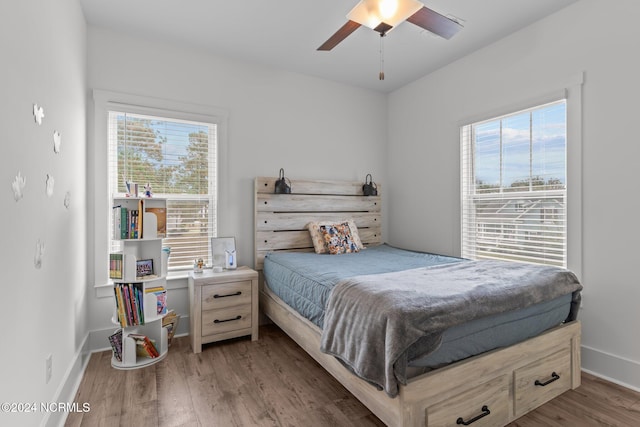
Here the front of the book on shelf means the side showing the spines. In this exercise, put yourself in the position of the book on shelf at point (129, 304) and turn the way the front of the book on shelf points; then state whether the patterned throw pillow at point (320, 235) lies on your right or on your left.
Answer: on your left

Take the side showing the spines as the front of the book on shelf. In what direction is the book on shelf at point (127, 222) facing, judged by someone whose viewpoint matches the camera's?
facing the viewer

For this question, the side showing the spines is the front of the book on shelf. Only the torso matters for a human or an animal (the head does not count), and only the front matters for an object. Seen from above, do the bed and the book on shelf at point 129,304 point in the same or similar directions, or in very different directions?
same or similar directions

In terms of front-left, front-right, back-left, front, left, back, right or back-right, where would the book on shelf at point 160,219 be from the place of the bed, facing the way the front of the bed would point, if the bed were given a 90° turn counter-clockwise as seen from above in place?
back-left

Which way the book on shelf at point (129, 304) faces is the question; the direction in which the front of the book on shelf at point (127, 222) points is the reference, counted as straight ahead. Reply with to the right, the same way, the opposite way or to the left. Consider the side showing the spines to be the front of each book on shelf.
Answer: the same way

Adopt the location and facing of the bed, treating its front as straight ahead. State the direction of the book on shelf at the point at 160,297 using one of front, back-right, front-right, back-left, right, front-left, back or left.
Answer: back-right

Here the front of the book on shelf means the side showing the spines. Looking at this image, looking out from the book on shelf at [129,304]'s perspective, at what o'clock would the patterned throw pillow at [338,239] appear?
The patterned throw pillow is roughly at 9 o'clock from the book on shelf.

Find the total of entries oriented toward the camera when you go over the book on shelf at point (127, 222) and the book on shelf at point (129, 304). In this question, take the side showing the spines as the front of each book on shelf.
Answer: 2

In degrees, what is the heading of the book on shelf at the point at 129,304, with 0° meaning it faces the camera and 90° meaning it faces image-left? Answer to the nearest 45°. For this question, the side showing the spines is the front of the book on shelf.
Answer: approximately 0°

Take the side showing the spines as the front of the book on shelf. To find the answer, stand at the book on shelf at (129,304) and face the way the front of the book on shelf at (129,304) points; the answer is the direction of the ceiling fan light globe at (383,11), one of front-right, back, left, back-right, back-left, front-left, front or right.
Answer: front-left

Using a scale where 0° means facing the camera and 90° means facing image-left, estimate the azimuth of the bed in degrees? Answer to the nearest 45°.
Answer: approximately 315°

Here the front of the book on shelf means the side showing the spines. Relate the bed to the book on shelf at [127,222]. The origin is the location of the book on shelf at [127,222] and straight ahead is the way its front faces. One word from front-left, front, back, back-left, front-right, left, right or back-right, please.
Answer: front-left

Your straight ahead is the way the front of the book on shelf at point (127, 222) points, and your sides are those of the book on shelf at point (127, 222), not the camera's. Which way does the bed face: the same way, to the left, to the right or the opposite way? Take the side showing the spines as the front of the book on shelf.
the same way
